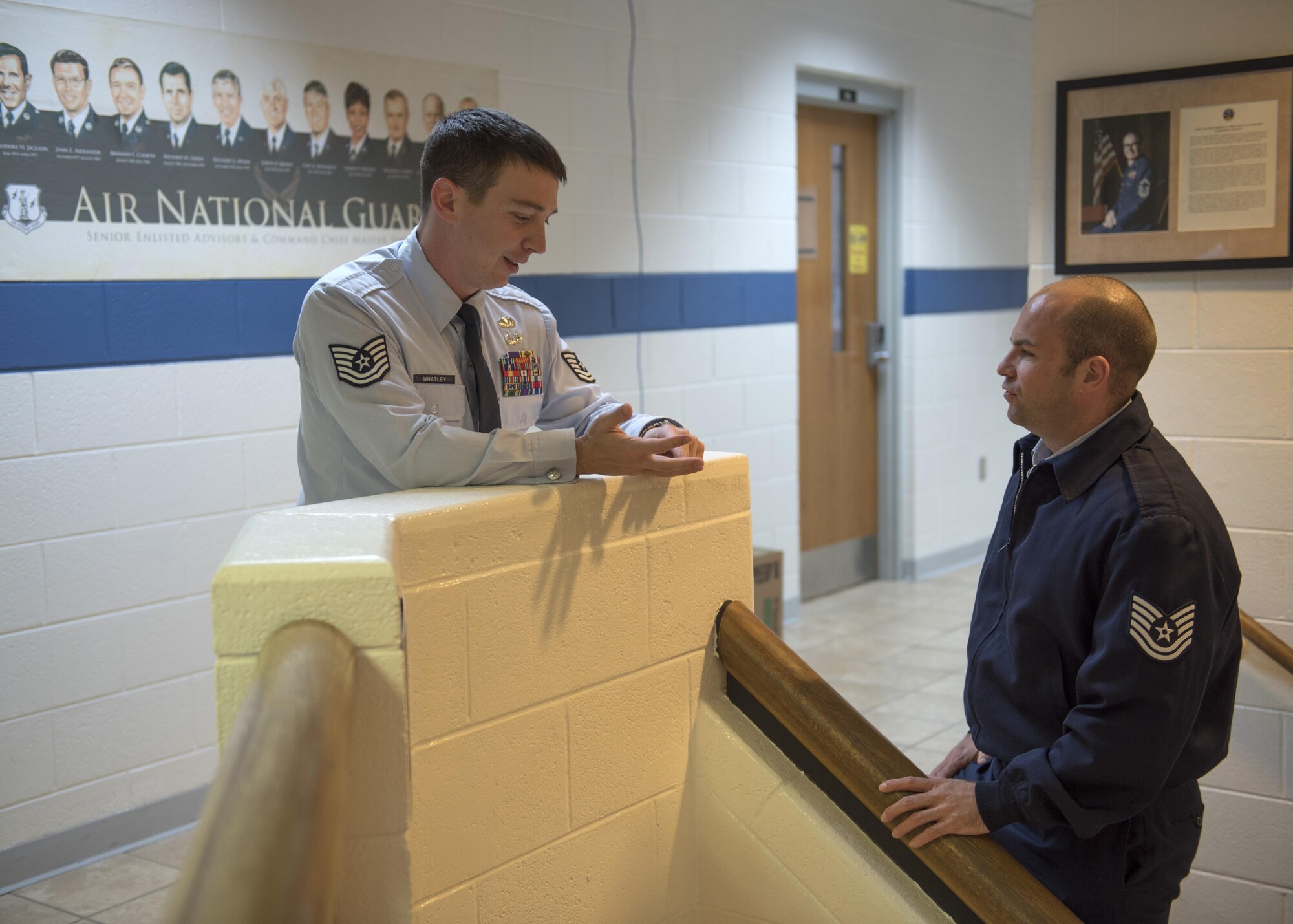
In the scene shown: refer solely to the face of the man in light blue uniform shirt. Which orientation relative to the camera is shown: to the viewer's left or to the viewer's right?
to the viewer's right

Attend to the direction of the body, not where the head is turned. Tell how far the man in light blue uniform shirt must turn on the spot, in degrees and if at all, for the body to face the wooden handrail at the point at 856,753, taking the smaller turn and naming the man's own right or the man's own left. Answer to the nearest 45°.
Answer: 0° — they already face it

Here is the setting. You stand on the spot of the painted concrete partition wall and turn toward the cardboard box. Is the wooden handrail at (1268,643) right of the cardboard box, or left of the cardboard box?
right

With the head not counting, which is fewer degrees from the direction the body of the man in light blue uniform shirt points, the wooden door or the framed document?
the framed document

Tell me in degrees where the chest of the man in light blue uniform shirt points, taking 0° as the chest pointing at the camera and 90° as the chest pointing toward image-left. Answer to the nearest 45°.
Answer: approximately 315°

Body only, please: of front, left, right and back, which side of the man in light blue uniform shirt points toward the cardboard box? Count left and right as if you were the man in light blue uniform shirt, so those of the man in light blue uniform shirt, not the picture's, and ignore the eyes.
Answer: left

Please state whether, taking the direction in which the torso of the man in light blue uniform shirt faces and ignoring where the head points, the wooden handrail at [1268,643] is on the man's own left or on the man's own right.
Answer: on the man's own left

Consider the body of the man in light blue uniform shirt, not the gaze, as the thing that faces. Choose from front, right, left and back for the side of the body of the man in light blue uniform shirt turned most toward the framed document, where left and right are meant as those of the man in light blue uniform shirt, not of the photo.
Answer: left

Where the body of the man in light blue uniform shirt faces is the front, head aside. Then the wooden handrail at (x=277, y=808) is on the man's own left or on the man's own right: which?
on the man's own right

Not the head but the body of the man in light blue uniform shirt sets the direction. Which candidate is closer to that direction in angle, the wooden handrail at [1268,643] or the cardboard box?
the wooden handrail
